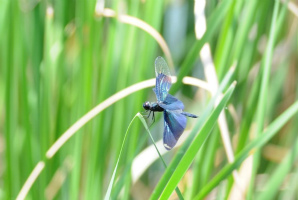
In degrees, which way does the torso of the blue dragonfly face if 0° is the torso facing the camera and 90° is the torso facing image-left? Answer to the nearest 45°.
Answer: approximately 90°
